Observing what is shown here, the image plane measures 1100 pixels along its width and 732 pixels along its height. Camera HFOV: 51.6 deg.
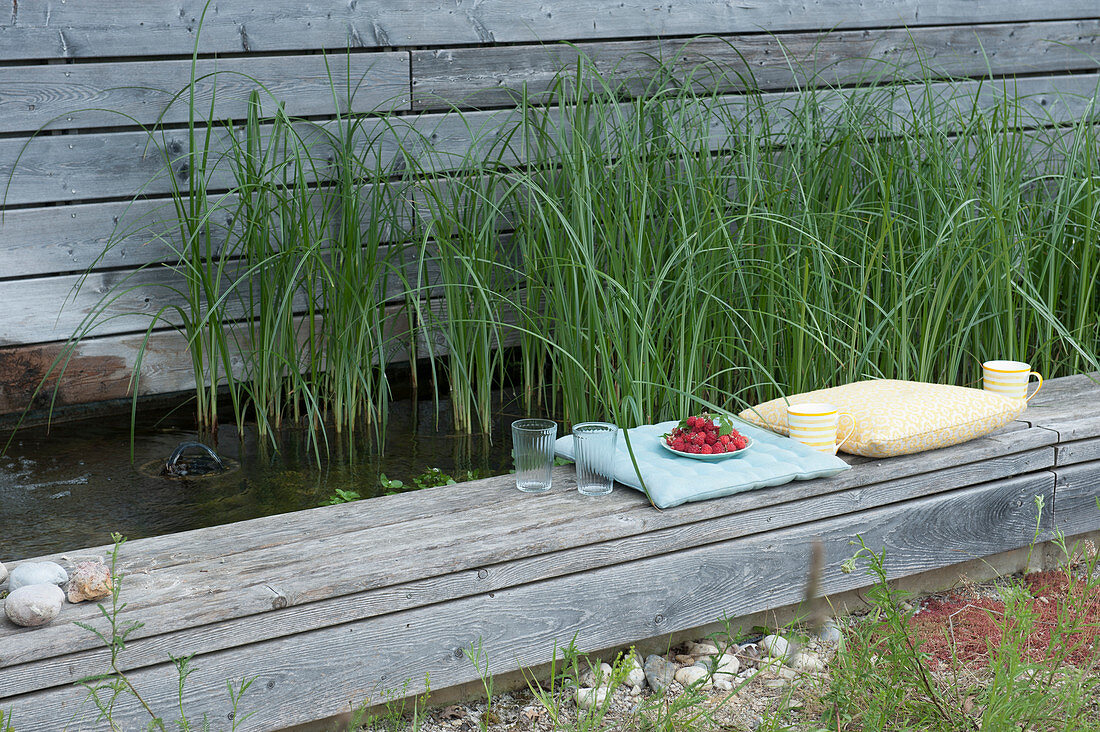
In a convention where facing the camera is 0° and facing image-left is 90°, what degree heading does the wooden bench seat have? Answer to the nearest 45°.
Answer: approximately 315°

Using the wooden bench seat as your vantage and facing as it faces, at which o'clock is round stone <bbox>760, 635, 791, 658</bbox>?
The round stone is roughly at 10 o'clock from the wooden bench seat.

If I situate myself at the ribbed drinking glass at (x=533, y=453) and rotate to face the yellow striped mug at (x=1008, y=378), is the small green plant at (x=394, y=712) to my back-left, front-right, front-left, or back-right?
back-right
